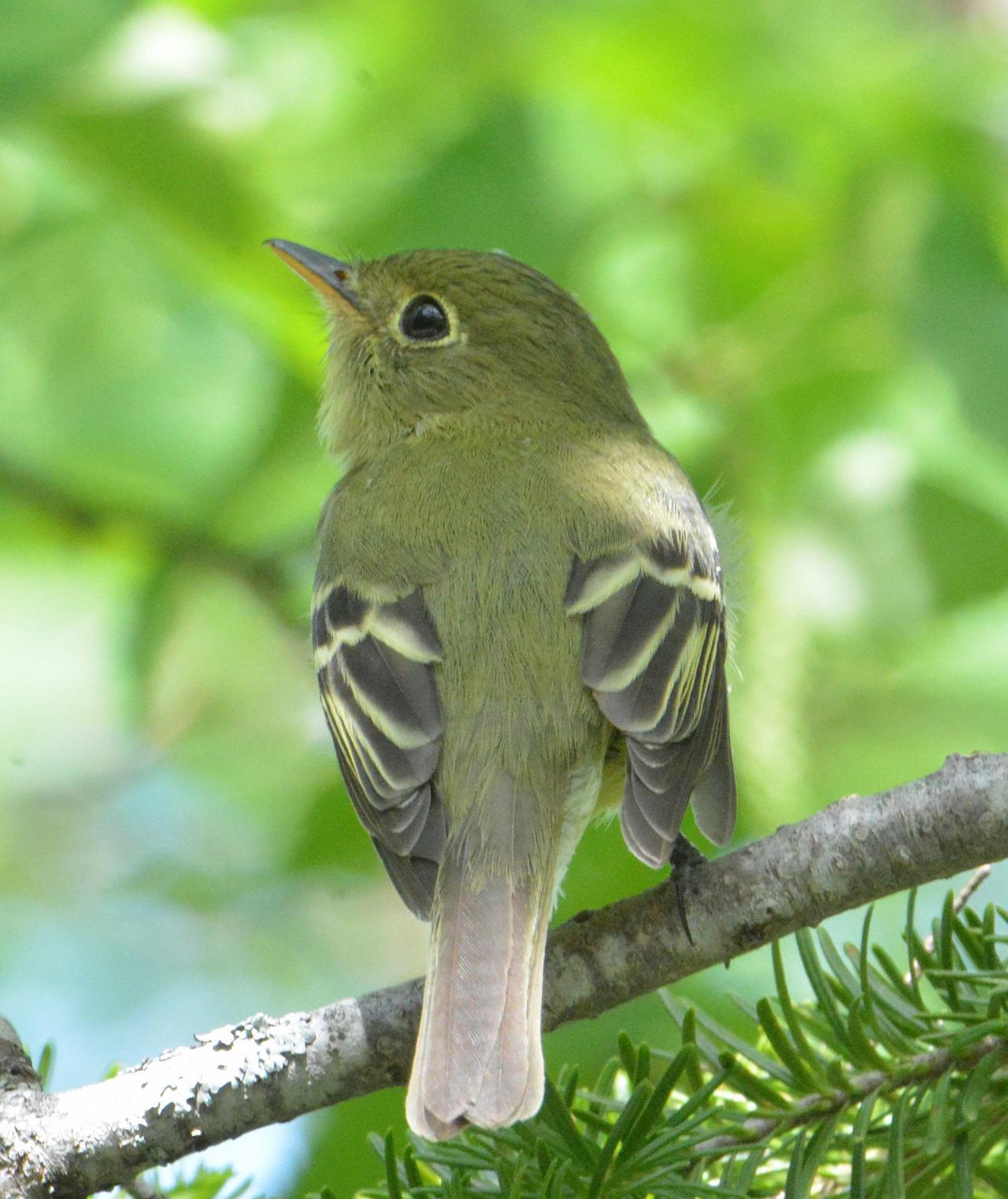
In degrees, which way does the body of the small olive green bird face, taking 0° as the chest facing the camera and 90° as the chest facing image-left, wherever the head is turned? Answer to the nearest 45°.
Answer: approximately 180°
